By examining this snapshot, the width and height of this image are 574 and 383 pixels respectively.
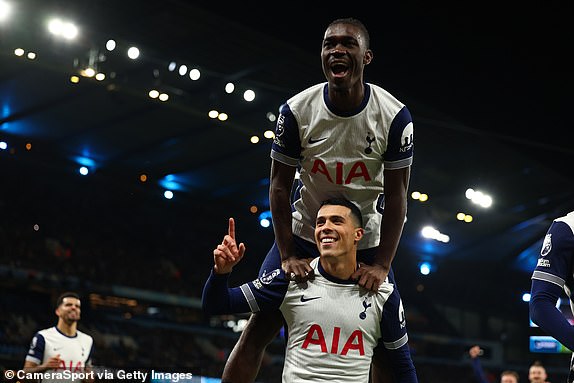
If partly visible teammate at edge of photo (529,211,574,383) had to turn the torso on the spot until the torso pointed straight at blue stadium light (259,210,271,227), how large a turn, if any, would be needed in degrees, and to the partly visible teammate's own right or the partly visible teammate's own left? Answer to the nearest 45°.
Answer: approximately 180°

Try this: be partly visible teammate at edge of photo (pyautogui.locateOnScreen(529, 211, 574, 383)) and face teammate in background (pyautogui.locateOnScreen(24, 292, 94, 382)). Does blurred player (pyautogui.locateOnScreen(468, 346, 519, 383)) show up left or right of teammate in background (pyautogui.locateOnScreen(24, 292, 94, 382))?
right

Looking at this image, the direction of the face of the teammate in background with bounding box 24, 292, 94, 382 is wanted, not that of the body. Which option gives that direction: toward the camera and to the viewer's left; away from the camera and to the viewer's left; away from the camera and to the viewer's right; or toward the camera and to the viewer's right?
toward the camera and to the viewer's right

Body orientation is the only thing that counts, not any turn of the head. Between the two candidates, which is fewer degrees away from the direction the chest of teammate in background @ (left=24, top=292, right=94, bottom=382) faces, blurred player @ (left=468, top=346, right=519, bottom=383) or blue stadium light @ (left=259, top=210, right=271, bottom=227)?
the blurred player
